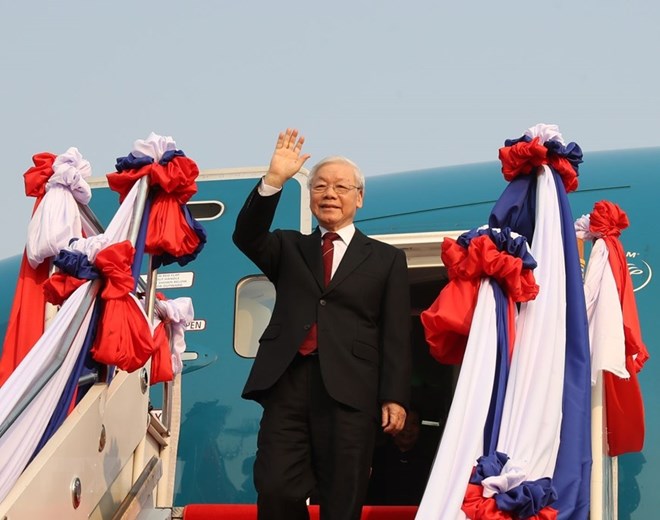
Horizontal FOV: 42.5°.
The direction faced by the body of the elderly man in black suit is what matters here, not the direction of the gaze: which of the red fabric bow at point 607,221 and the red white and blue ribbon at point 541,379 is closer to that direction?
the red white and blue ribbon

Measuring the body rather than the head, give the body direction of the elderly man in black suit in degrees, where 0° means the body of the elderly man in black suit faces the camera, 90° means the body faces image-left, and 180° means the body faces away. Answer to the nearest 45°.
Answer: approximately 0°

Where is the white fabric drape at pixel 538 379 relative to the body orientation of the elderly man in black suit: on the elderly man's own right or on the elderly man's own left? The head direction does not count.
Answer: on the elderly man's own left

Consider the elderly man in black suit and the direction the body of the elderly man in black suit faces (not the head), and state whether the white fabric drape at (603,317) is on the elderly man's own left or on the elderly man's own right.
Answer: on the elderly man's own left

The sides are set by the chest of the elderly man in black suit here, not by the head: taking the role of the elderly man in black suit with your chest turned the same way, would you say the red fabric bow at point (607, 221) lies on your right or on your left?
on your left

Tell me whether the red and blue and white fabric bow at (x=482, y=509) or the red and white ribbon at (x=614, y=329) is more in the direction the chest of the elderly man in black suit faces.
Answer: the red and blue and white fabric bow
